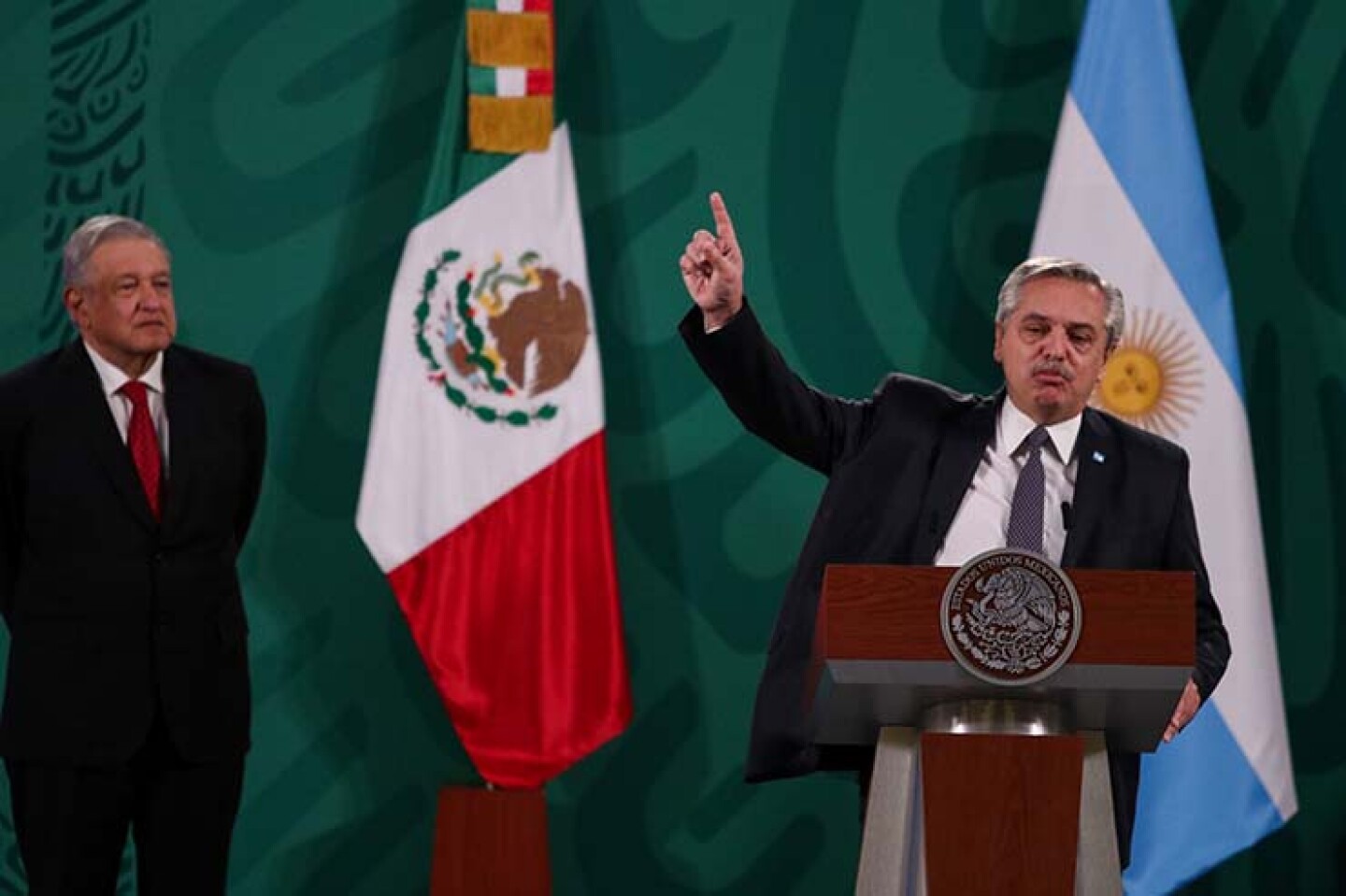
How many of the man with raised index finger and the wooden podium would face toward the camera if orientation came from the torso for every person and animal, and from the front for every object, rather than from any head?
2

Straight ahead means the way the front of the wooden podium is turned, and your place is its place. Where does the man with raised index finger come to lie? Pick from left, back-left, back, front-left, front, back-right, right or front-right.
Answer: back

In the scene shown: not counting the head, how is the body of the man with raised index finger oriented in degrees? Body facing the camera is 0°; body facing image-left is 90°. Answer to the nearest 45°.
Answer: approximately 0°

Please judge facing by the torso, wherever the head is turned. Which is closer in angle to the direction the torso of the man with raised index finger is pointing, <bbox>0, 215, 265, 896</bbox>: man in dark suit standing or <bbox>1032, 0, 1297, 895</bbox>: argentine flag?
the man in dark suit standing

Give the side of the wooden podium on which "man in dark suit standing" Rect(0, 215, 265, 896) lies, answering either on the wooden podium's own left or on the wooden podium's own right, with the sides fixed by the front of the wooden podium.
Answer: on the wooden podium's own right

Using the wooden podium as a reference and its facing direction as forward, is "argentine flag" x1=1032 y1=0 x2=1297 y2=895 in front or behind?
behind

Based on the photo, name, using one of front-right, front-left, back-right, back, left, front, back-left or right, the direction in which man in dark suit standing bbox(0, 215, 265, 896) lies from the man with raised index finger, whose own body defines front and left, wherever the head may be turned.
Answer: right

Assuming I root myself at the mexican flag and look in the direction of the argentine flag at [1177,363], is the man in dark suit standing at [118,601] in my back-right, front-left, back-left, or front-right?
back-right

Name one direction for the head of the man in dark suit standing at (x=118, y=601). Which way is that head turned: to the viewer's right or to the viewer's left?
to the viewer's right

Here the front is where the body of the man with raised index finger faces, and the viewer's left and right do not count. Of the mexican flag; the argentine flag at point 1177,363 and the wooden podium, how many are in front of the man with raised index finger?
1

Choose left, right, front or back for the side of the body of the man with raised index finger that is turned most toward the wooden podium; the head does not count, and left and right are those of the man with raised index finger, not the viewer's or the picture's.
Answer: front
